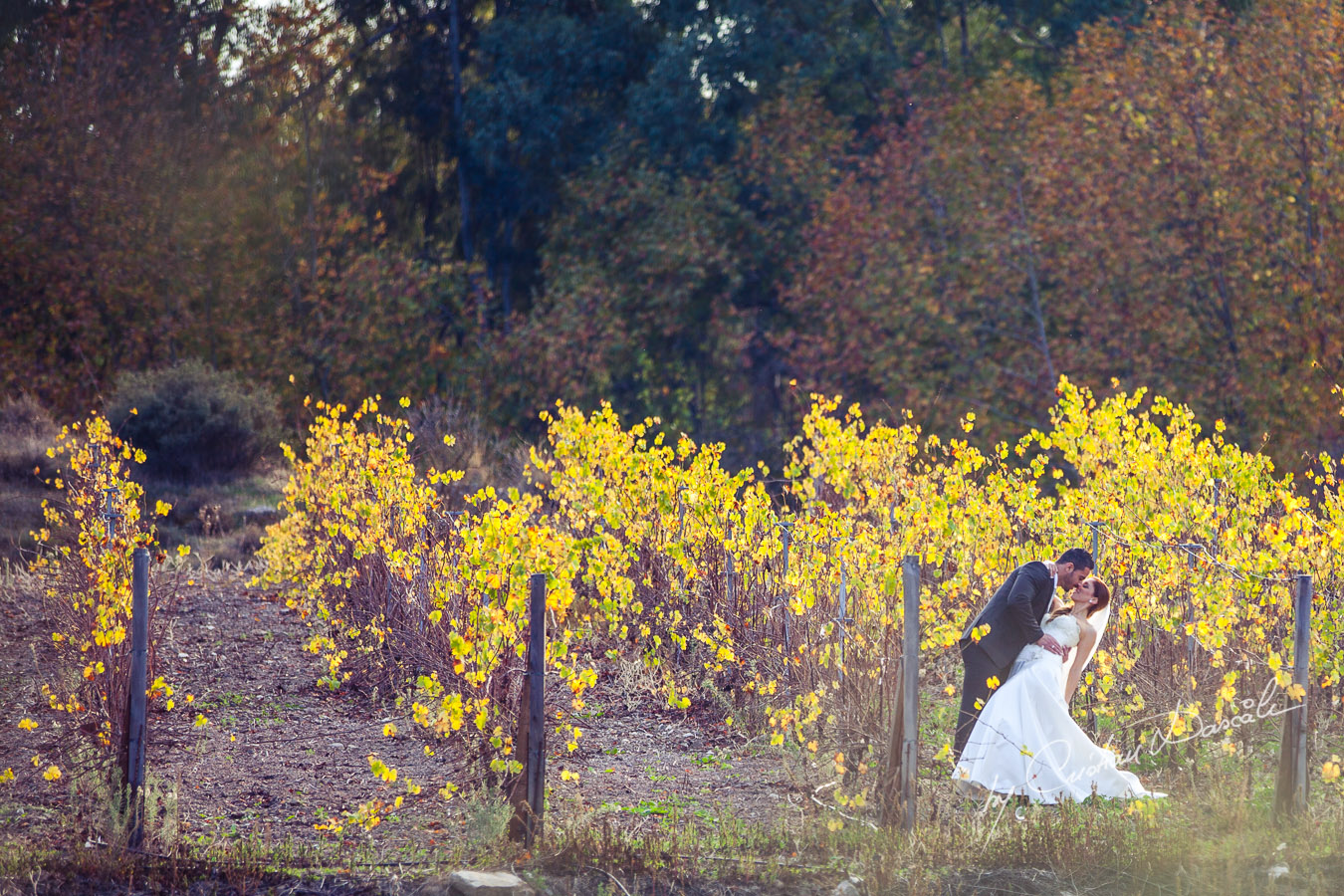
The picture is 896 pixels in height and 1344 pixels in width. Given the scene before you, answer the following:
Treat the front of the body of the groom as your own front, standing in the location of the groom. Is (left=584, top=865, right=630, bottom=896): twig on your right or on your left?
on your right

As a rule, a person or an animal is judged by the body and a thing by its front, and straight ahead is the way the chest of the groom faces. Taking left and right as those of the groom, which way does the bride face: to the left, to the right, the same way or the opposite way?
the opposite way

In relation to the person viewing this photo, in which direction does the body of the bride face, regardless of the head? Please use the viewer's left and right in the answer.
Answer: facing to the left of the viewer

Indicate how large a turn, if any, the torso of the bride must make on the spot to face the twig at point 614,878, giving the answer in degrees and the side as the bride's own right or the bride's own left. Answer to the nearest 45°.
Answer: approximately 45° to the bride's own left

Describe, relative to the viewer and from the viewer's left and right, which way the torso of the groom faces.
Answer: facing to the right of the viewer

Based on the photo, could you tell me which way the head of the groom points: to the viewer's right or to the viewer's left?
to the viewer's right

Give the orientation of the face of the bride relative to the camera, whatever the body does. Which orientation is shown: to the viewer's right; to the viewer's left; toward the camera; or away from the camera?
to the viewer's left

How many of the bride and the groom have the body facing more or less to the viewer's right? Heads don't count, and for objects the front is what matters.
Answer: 1
